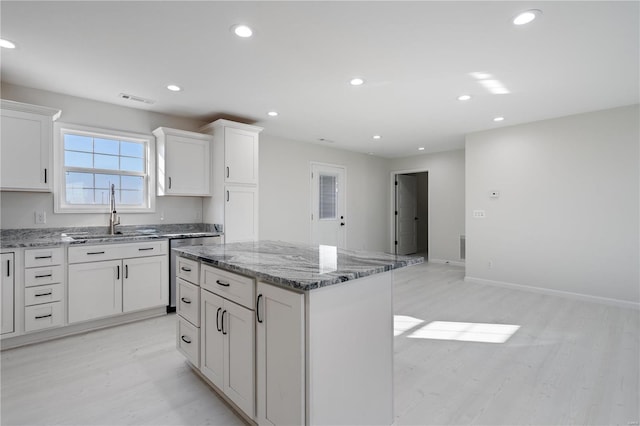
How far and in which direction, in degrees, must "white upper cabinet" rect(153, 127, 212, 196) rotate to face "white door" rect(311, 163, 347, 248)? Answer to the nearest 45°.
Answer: approximately 90° to its left

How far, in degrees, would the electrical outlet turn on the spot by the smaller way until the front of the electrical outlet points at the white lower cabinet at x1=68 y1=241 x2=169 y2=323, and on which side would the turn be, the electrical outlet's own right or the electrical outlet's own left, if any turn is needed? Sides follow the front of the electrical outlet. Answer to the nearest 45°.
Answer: approximately 45° to the electrical outlet's own left

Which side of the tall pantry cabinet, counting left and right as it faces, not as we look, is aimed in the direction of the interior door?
left

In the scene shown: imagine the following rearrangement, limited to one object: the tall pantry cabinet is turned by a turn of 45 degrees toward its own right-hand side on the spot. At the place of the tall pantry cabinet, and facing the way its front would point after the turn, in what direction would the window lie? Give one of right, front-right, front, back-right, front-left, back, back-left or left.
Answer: right

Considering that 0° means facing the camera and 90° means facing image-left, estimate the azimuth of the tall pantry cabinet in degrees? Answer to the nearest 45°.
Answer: approximately 315°

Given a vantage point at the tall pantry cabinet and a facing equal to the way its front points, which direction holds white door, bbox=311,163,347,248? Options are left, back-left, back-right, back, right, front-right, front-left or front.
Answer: left

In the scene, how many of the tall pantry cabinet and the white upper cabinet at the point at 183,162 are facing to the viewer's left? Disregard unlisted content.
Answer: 0

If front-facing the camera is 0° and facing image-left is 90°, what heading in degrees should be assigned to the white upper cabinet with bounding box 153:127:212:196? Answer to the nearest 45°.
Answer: approximately 315°
